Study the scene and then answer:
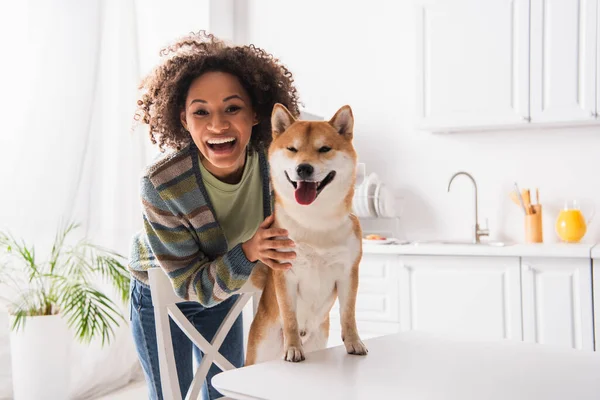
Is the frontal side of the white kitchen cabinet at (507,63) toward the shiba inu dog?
yes

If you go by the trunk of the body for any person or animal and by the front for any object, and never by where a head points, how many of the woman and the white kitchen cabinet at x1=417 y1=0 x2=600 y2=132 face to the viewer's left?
0

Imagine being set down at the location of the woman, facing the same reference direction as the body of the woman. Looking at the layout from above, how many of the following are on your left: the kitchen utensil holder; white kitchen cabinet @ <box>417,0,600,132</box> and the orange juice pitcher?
3

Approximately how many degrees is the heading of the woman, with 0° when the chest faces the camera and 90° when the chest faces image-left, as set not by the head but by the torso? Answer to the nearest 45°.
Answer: approximately 315°

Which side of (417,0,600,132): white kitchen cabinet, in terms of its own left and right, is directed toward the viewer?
front

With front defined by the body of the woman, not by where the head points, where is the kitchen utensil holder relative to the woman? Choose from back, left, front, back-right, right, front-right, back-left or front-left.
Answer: left

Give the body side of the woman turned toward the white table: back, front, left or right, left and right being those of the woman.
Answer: front

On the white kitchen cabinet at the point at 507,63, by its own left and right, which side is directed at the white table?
front

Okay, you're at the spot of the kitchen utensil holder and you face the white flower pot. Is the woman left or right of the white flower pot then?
left

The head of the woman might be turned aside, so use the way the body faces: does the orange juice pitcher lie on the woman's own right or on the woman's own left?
on the woman's own left

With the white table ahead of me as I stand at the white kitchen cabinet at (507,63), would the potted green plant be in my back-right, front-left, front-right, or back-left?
front-right

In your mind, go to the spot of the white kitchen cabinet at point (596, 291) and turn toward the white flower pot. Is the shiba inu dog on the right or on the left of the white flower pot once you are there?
left
